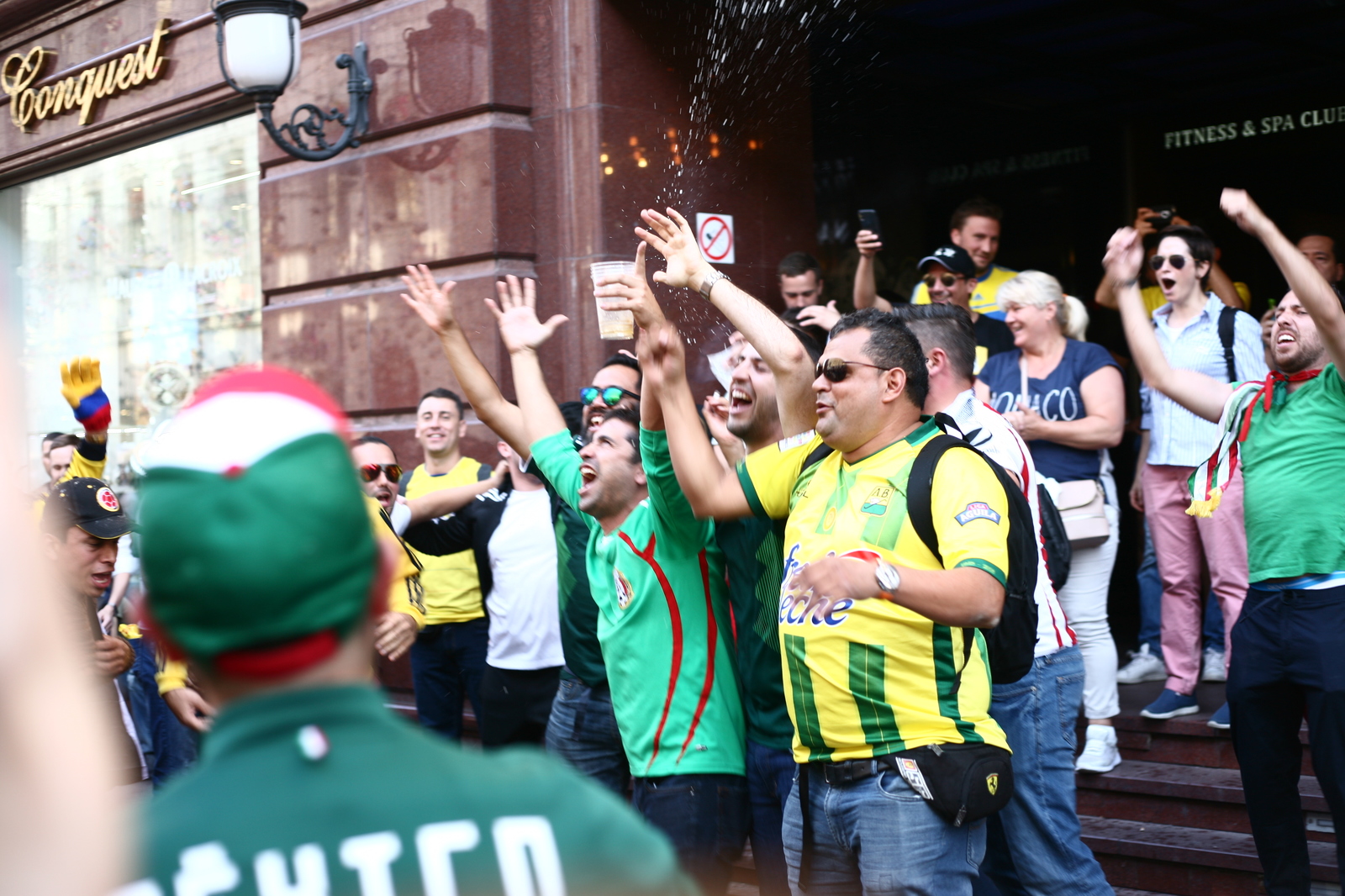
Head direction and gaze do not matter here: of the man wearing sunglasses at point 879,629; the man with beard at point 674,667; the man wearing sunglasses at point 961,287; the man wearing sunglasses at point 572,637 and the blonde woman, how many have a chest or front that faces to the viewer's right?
0

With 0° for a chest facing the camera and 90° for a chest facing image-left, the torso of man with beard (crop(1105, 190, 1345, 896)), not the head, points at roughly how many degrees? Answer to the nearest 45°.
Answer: approximately 45°

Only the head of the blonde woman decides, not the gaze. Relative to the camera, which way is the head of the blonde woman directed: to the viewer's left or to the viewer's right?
to the viewer's left

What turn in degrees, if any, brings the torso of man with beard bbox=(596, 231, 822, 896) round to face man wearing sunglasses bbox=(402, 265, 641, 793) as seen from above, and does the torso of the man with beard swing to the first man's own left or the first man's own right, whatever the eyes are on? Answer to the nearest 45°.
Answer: approximately 90° to the first man's own right

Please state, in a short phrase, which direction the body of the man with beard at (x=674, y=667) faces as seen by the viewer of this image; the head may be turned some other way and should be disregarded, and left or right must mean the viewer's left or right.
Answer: facing the viewer and to the left of the viewer

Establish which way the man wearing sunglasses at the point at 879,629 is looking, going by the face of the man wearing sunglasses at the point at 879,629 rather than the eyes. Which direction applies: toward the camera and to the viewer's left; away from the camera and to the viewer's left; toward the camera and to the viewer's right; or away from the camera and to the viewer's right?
toward the camera and to the viewer's left

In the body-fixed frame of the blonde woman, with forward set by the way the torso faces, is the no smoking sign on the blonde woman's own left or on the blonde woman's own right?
on the blonde woman's own right

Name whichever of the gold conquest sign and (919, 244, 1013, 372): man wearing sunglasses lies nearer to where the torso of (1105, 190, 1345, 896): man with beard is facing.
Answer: the gold conquest sign

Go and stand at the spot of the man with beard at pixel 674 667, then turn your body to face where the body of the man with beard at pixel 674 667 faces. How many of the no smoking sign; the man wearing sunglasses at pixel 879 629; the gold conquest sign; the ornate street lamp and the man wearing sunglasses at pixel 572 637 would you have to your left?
1

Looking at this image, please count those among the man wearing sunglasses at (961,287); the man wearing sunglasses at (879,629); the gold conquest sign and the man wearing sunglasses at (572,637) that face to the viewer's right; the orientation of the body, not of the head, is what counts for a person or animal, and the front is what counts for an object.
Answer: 0

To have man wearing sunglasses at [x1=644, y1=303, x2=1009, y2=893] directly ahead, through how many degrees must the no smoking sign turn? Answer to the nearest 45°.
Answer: approximately 45° to its right

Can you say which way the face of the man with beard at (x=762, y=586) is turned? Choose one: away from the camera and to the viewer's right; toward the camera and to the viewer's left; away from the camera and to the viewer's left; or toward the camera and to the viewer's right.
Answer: toward the camera and to the viewer's left

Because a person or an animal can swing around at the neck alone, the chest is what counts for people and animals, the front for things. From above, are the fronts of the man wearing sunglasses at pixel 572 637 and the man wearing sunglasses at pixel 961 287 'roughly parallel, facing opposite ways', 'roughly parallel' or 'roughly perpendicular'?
roughly parallel

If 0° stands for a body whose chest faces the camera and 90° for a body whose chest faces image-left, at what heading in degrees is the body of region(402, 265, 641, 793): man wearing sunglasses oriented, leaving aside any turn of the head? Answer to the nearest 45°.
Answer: approximately 45°

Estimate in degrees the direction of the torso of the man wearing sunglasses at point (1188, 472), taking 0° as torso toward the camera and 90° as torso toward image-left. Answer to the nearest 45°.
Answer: approximately 45°
